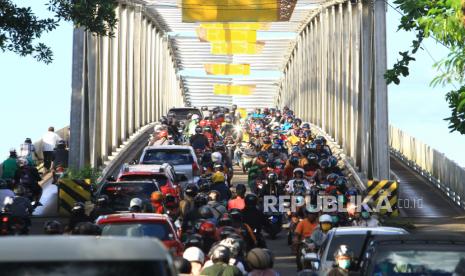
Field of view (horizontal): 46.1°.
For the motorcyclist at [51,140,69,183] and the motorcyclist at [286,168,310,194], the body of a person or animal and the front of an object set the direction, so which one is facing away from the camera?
the motorcyclist at [51,140,69,183]

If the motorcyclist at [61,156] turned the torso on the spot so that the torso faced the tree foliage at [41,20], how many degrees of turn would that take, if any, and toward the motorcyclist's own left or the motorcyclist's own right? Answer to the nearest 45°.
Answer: approximately 180°

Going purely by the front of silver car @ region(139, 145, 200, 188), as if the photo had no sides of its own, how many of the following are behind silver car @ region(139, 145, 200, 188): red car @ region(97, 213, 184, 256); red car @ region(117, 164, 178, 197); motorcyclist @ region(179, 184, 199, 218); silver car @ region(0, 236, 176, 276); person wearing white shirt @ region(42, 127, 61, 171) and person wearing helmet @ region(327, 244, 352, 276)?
5

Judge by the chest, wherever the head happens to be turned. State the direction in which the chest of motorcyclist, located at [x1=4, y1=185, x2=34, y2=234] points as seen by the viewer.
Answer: away from the camera

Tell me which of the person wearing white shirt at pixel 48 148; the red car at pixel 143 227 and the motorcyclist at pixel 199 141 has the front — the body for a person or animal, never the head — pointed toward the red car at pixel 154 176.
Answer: the red car at pixel 143 227

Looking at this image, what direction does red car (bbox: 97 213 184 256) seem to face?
away from the camera

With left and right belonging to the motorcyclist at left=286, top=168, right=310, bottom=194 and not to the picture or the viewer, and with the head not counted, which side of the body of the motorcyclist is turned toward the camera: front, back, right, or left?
front

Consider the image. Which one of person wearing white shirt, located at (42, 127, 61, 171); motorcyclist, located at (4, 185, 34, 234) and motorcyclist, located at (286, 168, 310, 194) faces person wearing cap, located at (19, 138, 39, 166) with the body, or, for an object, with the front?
motorcyclist, located at (4, 185, 34, 234)

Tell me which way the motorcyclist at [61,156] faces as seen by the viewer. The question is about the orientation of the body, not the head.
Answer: away from the camera

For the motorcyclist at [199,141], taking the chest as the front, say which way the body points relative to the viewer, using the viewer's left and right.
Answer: facing away from the viewer

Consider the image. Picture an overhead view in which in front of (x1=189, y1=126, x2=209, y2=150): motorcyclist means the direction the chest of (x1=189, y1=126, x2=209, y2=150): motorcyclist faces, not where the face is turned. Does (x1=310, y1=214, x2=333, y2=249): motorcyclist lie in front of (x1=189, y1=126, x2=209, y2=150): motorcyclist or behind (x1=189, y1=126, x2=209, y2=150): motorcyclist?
behind
